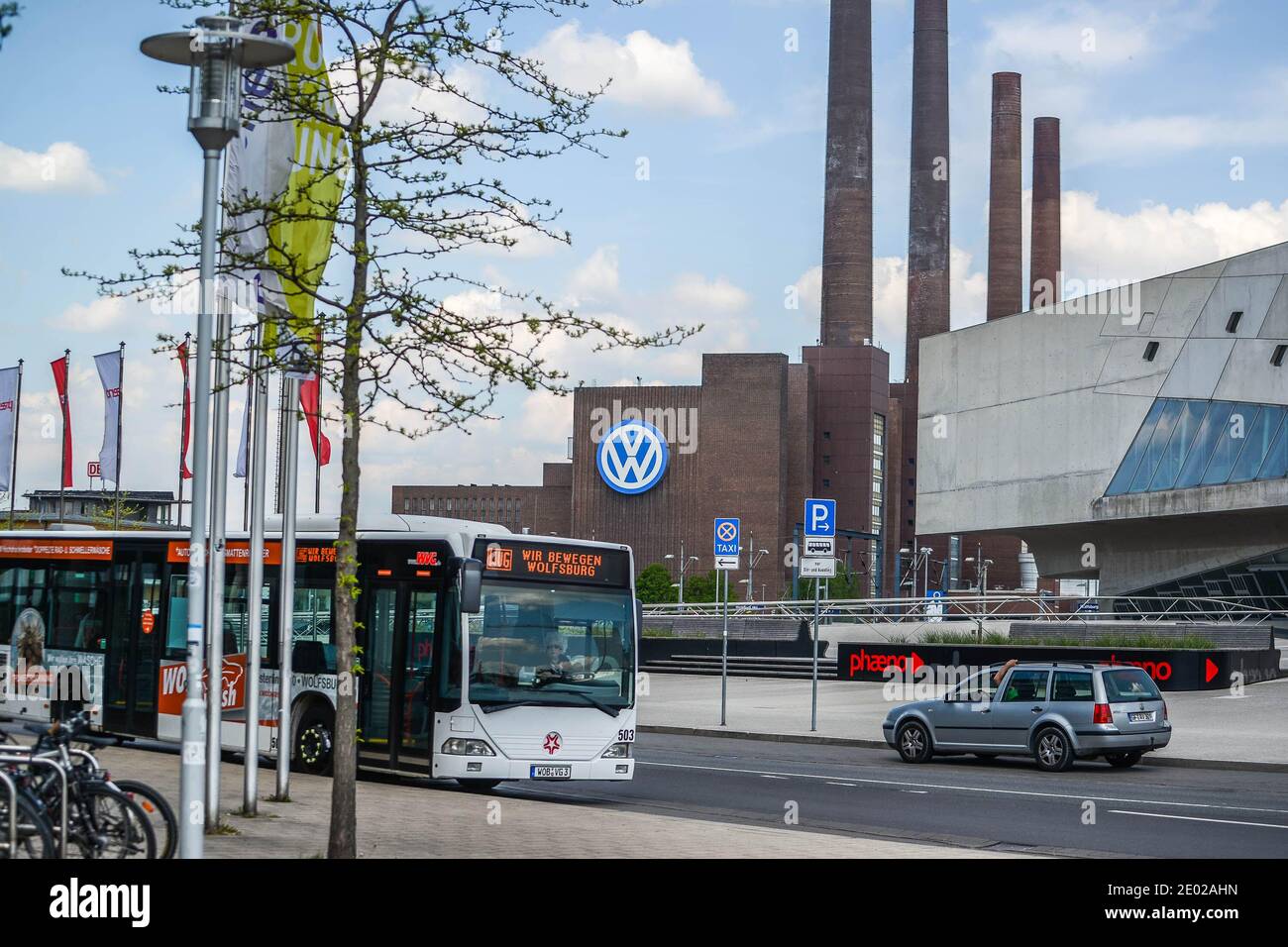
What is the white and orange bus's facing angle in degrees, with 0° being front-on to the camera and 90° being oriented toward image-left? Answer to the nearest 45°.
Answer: approximately 315°

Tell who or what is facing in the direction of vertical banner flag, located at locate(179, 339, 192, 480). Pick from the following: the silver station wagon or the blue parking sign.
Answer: the silver station wagon

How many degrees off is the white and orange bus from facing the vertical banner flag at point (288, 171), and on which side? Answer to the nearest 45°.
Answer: approximately 45° to its right

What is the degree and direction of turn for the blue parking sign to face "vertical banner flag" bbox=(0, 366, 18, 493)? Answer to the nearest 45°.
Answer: approximately 135° to its right

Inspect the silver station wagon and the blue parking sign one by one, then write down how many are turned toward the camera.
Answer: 1

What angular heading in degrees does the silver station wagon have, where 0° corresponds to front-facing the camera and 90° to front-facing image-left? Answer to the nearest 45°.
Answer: approximately 135°

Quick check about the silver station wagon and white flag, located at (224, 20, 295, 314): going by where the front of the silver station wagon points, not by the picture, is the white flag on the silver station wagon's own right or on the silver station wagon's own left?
on the silver station wagon's own left

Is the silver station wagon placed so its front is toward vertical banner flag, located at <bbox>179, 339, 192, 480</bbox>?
yes
